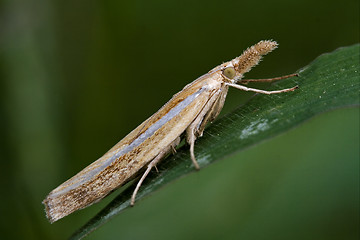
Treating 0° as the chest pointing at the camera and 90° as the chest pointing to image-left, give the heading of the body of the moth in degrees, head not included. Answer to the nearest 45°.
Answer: approximately 270°
